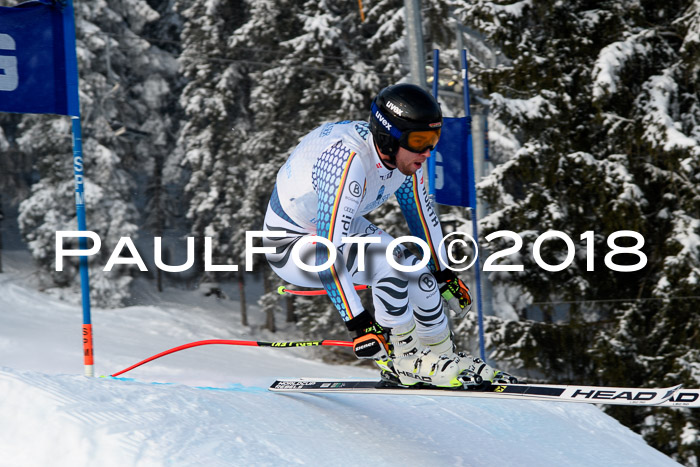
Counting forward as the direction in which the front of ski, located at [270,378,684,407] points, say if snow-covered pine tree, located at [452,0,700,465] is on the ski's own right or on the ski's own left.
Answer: on the ski's own left

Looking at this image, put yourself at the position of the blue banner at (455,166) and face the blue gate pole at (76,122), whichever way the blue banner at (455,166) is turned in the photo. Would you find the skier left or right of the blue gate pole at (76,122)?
left

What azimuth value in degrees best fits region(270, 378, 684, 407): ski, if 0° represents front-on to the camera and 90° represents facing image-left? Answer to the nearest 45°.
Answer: approximately 270°

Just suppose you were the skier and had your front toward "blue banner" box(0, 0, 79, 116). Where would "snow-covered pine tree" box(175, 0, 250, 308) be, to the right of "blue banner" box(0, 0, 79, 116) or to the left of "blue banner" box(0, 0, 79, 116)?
right

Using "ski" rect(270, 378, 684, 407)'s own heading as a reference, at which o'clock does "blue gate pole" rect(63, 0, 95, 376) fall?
The blue gate pole is roughly at 7 o'clock from the ski.

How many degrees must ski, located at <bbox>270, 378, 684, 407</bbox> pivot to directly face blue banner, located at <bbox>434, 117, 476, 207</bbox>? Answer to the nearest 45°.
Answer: approximately 90° to its left
